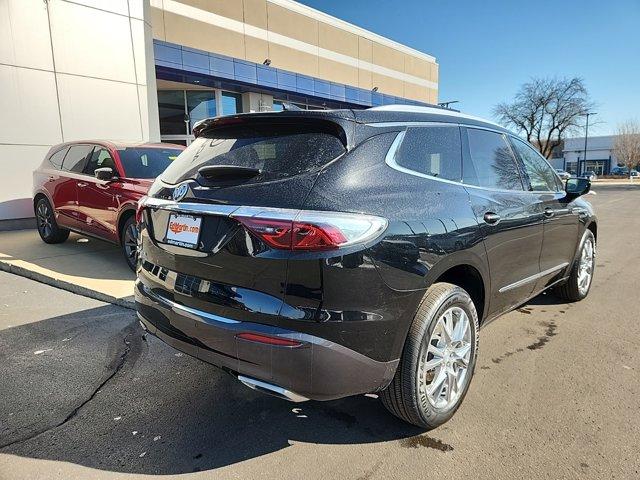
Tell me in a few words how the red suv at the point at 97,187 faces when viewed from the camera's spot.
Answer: facing the viewer and to the right of the viewer

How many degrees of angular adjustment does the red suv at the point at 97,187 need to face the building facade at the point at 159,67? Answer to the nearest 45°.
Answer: approximately 135° to its left

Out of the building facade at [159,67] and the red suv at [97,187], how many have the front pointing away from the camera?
0

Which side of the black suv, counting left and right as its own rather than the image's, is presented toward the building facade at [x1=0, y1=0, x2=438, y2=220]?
left

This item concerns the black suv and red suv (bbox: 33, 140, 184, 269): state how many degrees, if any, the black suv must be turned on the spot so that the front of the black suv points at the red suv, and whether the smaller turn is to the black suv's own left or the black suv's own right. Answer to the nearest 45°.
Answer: approximately 90° to the black suv's own left

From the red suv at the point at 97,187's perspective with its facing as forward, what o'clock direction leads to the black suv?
The black suv is roughly at 1 o'clock from the red suv.

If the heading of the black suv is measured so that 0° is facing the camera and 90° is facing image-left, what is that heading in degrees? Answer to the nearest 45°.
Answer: approximately 225°

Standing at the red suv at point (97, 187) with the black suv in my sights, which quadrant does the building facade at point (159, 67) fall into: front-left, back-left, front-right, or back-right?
back-left

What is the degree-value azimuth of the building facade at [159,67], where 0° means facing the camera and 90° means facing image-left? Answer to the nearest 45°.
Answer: approximately 315°

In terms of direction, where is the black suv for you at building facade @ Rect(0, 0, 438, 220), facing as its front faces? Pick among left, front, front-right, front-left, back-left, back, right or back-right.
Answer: front-right
